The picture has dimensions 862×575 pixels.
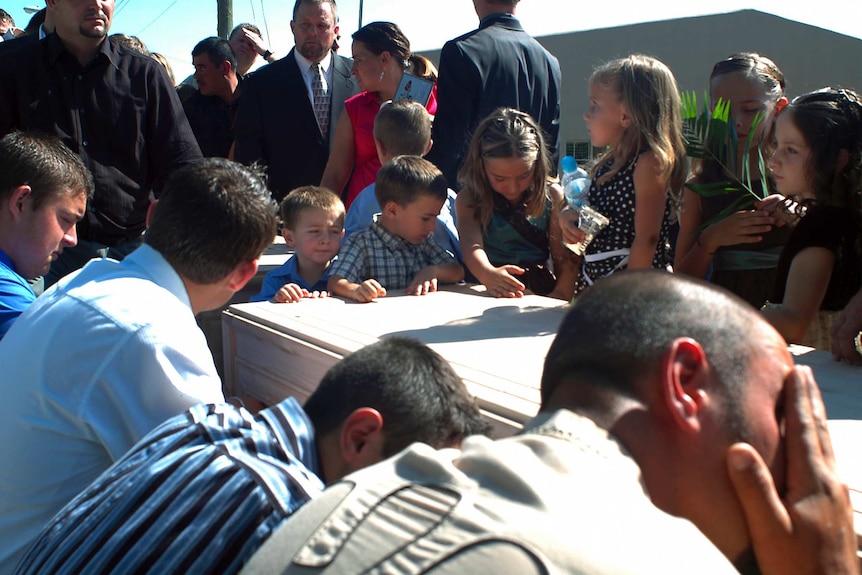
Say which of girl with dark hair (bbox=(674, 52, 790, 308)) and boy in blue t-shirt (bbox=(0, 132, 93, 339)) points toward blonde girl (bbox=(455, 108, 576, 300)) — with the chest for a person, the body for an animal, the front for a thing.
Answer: the boy in blue t-shirt

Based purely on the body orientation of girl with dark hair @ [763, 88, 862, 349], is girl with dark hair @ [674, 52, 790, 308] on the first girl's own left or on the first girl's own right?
on the first girl's own right

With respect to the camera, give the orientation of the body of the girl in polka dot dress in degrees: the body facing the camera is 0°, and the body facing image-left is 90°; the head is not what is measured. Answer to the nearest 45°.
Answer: approximately 90°

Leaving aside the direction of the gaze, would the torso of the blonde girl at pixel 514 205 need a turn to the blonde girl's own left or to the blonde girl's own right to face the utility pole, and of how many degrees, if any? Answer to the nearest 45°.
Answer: approximately 135° to the blonde girl's own right

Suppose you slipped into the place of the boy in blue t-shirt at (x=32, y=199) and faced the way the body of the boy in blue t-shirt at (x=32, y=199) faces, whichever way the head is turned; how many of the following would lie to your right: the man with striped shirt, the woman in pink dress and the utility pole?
1

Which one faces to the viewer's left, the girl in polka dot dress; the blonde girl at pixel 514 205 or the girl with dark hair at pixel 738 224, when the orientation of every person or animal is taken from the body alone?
the girl in polka dot dress

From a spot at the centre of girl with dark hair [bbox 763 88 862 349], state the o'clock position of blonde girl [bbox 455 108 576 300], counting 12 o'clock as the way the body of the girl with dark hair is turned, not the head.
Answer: The blonde girl is roughly at 1 o'clock from the girl with dark hair.

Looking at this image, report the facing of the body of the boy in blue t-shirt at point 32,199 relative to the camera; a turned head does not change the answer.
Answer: to the viewer's right
